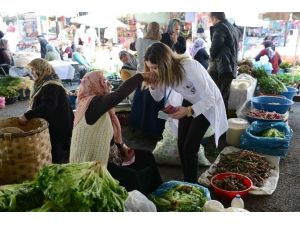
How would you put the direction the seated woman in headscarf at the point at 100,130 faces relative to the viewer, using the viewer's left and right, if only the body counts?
facing to the right of the viewer

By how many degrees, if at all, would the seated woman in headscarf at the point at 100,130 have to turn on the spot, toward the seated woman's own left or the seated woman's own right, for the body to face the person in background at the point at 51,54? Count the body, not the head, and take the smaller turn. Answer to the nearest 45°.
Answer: approximately 90° to the seated woman's own left

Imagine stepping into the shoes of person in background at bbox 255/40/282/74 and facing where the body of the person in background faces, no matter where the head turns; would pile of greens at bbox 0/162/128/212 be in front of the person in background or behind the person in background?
in front

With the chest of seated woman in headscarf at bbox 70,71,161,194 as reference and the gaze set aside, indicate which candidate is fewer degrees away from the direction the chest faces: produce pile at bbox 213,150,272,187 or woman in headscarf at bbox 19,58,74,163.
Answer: the produce pile

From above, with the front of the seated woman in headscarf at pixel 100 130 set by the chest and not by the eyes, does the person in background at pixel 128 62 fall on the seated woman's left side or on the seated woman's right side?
on the seated woman's left side

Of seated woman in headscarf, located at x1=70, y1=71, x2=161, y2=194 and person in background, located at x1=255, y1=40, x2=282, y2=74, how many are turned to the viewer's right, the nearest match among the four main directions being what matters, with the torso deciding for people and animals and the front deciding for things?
1
